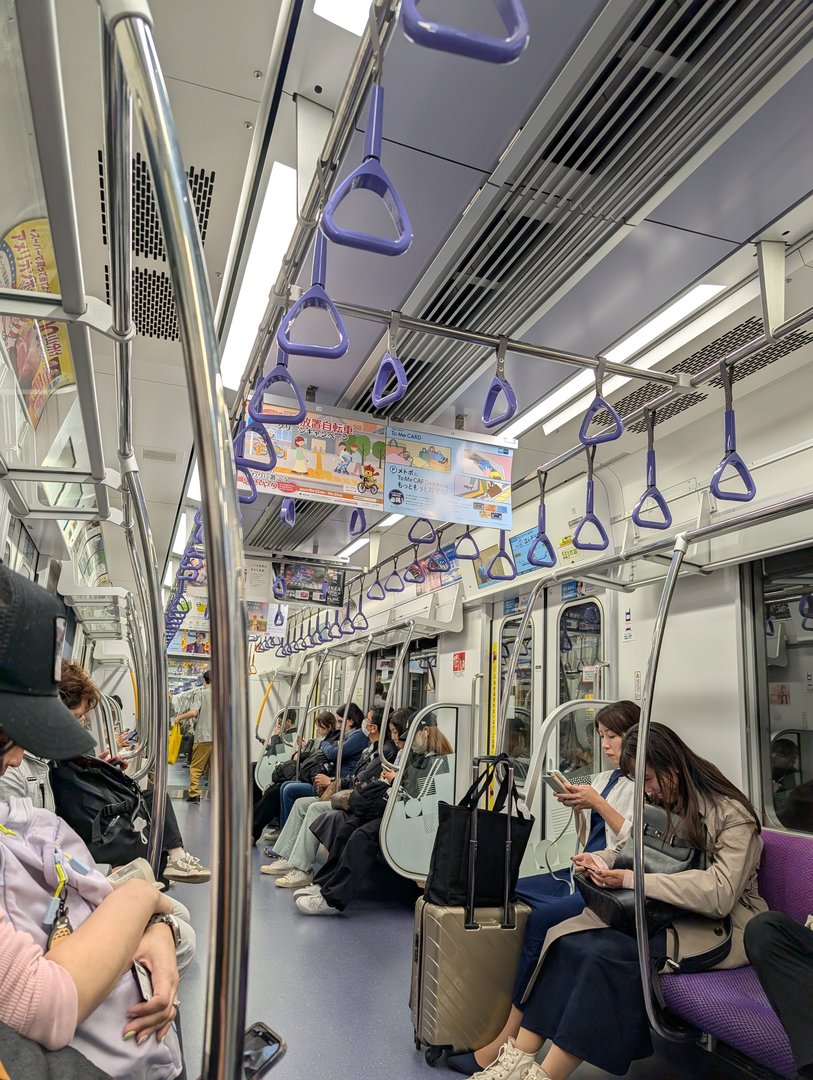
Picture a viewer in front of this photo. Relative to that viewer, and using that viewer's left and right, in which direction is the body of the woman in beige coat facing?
facing to the left of the viewer

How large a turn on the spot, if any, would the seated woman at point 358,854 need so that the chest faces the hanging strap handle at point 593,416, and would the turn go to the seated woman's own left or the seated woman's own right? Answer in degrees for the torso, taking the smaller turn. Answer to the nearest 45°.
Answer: approximately 90° to the seated woman's own left

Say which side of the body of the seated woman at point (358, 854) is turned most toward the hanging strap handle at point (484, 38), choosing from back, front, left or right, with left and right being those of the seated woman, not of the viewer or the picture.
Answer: left

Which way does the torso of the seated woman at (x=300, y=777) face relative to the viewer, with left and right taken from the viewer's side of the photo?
facing to the left of the viewer

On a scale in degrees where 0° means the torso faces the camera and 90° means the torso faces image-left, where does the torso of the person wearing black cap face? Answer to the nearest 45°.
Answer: approximately 270°

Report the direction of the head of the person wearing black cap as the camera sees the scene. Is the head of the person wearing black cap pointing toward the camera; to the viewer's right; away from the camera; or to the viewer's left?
to the viewer's right
